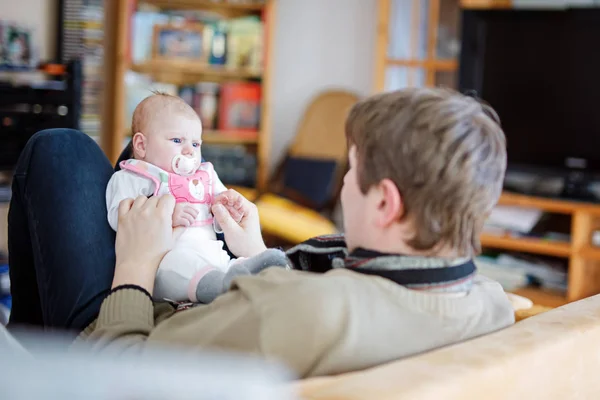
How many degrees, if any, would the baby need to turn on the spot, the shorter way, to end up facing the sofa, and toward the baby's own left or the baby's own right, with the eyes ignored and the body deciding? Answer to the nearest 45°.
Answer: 0° — they already face it

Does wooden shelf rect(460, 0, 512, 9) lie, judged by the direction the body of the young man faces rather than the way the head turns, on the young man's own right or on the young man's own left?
on the young man's own right

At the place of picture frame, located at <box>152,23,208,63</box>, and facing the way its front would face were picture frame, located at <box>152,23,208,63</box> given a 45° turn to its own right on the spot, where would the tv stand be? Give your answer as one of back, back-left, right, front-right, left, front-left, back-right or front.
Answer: left

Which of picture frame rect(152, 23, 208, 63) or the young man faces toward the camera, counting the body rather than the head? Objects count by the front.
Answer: the picture frame

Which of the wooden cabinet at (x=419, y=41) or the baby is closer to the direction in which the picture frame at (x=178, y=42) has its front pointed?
the baby

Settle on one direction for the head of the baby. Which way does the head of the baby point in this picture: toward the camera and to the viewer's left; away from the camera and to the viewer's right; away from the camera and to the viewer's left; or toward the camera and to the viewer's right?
toward the camera and to the viewer's right

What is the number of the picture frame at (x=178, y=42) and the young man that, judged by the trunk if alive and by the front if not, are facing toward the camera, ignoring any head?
1

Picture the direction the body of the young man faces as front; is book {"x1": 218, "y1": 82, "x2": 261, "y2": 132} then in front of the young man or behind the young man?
in front

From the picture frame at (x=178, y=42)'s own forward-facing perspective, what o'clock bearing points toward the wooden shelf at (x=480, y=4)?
The wooden shelf is roughly at 10 o'clock from the picture frame.

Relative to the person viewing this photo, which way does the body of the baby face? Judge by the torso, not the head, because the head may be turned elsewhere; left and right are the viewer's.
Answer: facing the viewer and to the right of the viewer

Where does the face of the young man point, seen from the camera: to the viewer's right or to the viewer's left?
to the viewer's left

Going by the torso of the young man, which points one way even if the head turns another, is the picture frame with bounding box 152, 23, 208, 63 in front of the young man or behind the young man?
in front

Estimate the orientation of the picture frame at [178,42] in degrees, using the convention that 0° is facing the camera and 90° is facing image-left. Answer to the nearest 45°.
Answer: approximately 0°

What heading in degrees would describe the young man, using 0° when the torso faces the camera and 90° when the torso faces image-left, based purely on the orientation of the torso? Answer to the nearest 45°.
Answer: approximately 135°
